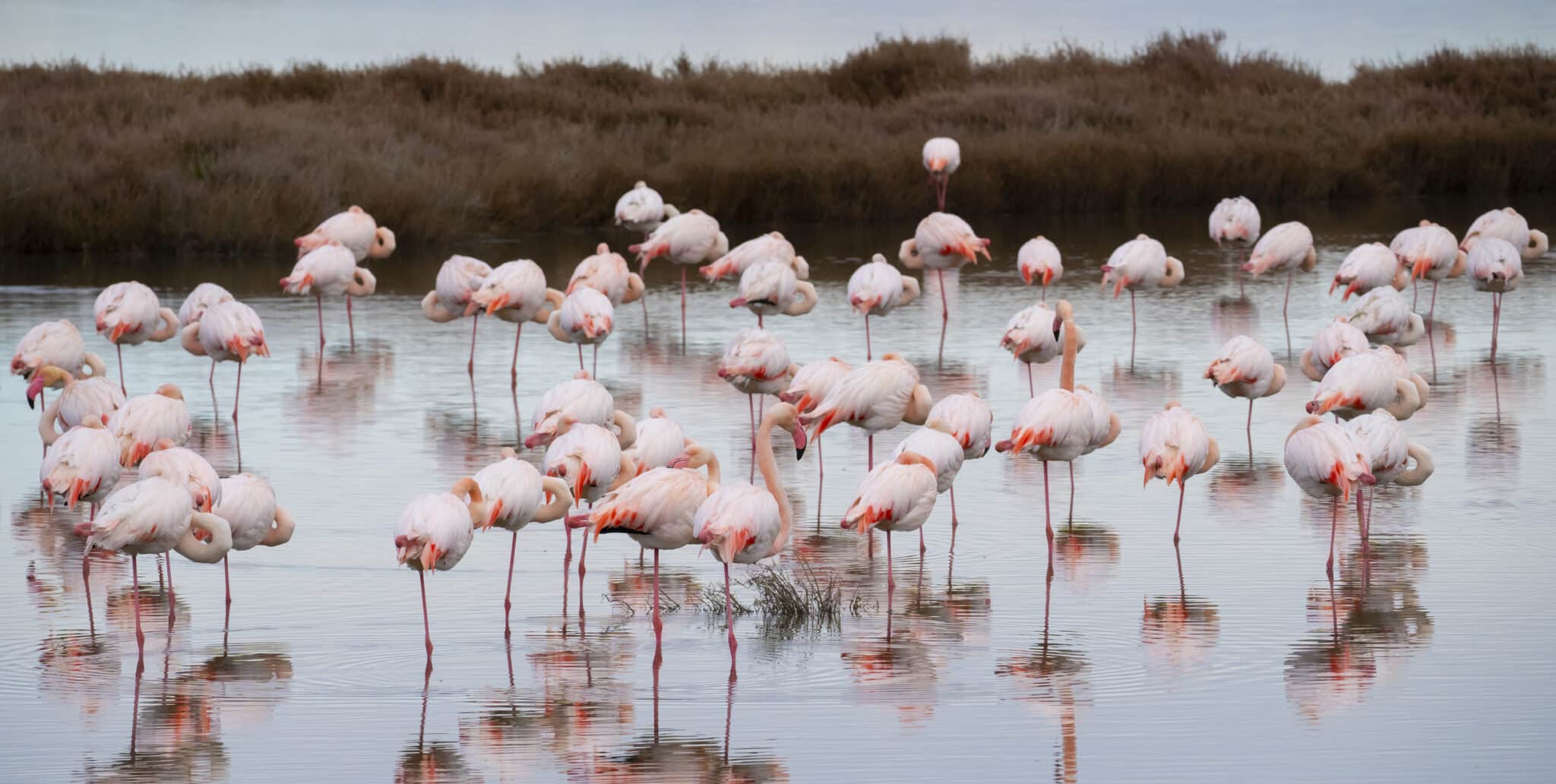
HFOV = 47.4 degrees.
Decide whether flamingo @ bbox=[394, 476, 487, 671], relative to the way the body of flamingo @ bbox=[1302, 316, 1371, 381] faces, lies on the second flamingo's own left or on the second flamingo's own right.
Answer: on the second flamingo's own left

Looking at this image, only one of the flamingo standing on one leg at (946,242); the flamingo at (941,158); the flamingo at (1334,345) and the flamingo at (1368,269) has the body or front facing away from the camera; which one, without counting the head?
the flamingo at (941,158)

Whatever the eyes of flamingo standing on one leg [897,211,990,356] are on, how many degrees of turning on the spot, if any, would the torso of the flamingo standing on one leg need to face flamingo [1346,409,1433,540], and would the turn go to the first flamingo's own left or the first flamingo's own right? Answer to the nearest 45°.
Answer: approximately 90° to the first flamingo's own left

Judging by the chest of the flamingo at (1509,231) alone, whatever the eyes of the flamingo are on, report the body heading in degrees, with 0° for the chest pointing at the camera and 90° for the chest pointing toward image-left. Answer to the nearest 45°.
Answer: approximately 270°

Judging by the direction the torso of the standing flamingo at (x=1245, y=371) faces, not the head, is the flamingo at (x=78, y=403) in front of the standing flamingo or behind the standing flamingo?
behind

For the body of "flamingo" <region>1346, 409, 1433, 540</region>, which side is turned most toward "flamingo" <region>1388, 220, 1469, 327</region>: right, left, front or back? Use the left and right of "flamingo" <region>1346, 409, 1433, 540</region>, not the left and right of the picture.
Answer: left

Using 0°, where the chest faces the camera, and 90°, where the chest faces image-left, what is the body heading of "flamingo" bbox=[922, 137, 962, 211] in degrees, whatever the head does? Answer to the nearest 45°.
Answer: approximately 180°

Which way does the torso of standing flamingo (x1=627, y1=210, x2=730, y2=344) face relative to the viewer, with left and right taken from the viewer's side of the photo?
facing to the right of the viewer

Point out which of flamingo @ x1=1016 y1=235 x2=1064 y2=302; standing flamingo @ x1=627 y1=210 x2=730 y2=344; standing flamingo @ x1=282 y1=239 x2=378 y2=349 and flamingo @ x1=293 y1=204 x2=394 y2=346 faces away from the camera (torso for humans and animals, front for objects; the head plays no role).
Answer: flamingo @ x1=1016 y1=235 x2=1064 y2=302

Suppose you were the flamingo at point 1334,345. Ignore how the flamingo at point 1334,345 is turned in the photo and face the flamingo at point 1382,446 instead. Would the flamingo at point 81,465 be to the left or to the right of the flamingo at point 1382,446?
right

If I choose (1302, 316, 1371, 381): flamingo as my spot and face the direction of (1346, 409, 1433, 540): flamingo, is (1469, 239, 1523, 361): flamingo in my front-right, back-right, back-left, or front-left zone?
back-left

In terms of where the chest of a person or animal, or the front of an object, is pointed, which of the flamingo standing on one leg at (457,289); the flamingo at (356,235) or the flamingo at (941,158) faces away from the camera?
the flamingo at (941,158)

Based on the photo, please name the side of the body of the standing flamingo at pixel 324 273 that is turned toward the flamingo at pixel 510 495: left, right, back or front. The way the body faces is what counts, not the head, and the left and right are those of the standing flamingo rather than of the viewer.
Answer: right

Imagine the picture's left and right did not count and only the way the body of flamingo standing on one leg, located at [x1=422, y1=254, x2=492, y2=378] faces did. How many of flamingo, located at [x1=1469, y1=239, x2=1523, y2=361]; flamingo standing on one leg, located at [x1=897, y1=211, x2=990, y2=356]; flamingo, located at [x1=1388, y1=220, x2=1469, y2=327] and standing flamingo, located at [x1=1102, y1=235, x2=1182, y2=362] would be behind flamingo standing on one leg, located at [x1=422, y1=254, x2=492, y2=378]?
4

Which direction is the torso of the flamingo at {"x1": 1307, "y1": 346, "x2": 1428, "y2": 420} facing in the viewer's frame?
to the viewer's right

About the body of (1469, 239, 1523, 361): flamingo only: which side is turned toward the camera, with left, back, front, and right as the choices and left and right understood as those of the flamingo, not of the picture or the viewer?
back

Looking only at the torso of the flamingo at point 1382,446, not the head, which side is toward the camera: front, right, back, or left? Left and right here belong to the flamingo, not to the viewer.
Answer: right

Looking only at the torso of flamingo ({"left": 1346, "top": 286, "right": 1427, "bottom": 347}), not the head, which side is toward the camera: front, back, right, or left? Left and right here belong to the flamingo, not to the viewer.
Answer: right
